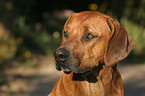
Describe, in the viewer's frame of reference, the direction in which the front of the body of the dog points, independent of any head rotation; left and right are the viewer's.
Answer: facing the viewer and to the left of the viewer
